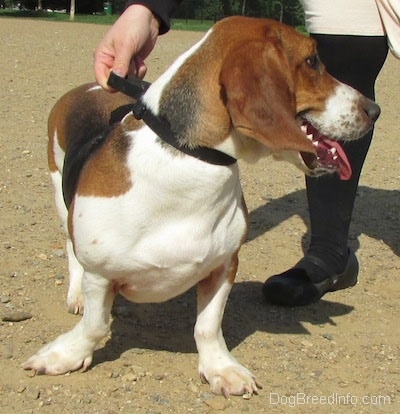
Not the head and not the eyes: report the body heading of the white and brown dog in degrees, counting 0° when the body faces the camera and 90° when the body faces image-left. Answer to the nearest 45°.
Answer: approximately 315°
